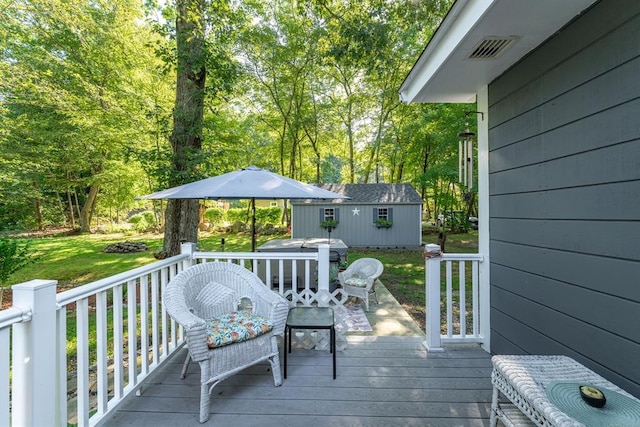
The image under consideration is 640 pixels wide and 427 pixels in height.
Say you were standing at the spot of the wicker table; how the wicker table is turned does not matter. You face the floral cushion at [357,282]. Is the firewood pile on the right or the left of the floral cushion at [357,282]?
left

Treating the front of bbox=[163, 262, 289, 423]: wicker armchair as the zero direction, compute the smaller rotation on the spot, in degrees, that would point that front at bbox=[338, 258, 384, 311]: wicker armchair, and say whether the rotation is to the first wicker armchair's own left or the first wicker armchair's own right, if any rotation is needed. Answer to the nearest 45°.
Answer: approximately 90° to the first wicker armchair's own left

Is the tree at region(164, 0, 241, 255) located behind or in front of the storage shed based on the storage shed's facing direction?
in front

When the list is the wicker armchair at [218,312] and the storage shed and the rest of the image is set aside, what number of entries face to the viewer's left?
0

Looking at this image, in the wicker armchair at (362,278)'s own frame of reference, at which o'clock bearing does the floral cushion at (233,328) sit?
The floral cushion is roughly at 11 o'clock from the wicker armchair.

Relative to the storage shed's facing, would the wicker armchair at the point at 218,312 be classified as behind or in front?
in front

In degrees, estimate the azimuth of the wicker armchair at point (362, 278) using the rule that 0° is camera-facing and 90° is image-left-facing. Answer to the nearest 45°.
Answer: approximately 45°

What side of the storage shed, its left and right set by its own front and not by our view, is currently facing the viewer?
front

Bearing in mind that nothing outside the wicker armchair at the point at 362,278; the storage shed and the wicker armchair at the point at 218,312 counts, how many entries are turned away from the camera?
0

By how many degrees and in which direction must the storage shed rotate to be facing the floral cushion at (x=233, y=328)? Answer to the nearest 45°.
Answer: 0° — it already faces it

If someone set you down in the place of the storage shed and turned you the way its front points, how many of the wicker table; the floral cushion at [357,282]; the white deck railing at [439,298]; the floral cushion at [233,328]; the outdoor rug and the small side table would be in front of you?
6

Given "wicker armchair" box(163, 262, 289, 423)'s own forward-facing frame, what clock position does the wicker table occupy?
The wicker table is roughly at 12 o'clock from the wicker armchair.

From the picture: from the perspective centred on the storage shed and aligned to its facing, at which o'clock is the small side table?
The small side table is roughly at 12 o'clock from the storage shed.

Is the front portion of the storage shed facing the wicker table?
yes

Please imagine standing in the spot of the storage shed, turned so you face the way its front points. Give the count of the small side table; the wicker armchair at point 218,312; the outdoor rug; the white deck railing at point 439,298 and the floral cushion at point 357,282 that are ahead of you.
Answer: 5
